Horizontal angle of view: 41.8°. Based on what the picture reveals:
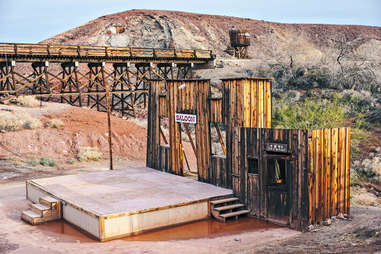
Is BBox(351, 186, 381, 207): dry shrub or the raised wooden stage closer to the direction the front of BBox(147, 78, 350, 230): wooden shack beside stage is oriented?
the raised wooden stage

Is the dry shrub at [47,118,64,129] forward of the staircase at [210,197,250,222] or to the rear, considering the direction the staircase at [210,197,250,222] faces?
to the rear

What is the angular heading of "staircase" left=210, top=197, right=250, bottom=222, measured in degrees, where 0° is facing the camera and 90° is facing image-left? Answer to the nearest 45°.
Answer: approximately 315°

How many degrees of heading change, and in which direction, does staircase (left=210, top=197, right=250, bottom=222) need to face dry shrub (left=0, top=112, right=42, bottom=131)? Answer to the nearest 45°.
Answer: approximately 180°

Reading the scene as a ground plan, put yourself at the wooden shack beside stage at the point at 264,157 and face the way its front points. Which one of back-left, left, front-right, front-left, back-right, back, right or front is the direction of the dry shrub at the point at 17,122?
right

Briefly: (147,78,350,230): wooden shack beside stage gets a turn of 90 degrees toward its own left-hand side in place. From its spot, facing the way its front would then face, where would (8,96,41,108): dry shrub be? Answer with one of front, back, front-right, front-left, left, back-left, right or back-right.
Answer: back

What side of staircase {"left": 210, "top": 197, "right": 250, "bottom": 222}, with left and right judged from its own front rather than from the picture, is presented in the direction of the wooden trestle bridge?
back

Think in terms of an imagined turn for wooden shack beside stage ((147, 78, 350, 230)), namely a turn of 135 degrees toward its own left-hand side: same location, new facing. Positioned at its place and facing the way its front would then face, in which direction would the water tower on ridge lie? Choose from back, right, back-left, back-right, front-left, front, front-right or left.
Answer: left

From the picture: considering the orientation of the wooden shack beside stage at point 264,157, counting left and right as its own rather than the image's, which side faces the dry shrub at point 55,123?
right

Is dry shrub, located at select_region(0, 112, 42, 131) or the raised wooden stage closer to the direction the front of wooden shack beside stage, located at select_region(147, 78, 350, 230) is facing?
the raised wooden stage

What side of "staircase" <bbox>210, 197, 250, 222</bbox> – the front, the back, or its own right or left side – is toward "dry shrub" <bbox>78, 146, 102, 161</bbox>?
back

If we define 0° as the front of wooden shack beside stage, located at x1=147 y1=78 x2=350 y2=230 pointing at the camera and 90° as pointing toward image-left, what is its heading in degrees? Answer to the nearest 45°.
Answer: approximately 45°

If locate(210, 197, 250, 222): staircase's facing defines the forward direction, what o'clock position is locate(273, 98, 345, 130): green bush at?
The green bush is roughly at 8 o'clock from the staircase.

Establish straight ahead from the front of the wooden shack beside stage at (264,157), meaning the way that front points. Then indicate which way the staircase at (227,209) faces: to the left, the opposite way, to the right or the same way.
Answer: to the left

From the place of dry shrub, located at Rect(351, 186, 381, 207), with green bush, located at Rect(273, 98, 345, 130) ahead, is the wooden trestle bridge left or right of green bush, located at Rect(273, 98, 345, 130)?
left
